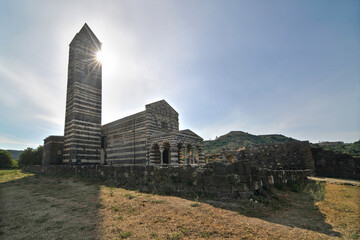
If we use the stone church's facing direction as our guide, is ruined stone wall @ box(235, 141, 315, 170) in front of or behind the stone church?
in front

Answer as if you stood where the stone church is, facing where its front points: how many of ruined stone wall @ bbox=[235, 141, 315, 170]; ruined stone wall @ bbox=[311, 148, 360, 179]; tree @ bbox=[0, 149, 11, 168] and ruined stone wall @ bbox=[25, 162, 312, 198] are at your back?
1

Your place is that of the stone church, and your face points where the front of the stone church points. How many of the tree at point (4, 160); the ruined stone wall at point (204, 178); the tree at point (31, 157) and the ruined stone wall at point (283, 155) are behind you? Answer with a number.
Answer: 2

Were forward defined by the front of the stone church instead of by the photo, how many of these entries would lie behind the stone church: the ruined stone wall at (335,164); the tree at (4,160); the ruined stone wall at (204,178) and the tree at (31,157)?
2

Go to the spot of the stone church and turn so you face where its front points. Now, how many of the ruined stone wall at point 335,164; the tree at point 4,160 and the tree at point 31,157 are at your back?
2

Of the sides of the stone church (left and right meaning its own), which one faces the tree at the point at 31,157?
back

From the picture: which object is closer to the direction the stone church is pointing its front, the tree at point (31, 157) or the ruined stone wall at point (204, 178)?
the ruined stone wall

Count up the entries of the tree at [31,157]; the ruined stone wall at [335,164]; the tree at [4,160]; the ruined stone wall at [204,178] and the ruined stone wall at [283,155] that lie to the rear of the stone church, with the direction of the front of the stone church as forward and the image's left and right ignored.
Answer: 2

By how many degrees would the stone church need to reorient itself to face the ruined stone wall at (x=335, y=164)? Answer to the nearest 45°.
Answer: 0° — it already faces it

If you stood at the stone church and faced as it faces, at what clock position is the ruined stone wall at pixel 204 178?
The ruined stone wall is roughly at 1 o'clock from the stone church.

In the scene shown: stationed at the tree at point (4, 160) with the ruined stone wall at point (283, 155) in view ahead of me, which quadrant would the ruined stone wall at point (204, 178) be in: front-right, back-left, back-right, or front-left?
front-right

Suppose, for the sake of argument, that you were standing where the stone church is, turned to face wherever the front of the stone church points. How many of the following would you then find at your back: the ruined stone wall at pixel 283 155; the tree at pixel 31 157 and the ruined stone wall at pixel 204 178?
1

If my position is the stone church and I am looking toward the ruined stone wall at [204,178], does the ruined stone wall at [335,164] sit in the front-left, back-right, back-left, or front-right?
front-left

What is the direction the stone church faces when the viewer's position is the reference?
facing the viewer and to the right of the viewer

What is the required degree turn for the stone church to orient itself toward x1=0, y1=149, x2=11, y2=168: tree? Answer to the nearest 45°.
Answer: approximately 180°
